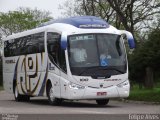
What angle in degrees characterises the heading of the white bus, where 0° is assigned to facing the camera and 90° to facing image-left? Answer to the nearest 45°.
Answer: approximately 315°

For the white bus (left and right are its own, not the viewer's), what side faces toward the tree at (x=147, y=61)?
left
